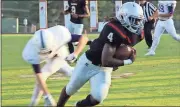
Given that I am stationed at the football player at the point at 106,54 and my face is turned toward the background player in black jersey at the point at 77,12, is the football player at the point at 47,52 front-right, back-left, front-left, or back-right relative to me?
front-left

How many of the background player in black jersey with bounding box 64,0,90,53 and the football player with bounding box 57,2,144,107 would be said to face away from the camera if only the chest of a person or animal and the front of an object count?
0

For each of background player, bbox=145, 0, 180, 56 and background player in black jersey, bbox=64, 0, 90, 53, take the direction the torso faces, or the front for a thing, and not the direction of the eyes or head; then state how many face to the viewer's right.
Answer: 0

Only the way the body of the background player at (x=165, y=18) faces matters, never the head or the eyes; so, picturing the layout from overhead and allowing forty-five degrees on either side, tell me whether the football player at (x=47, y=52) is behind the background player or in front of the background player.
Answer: in front

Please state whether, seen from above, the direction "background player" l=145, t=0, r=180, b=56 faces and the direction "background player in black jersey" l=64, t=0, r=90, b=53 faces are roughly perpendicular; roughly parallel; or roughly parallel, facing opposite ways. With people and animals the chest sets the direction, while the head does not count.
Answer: roughly parallel

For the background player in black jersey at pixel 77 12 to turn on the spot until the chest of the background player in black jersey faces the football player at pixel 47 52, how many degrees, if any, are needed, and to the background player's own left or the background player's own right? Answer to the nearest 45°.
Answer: approximately 45° to the background player's own left

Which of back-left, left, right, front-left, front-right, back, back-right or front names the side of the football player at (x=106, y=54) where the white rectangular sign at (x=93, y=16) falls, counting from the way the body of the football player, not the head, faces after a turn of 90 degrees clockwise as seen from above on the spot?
back-right

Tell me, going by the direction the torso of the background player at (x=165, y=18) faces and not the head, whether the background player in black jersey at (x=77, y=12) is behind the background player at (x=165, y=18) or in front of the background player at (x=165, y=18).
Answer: in front

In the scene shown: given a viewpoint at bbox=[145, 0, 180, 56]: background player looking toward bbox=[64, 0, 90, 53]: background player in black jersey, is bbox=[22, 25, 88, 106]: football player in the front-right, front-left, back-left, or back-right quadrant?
front-left

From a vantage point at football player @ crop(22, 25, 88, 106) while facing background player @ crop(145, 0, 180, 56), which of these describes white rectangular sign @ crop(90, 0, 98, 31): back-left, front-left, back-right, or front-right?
front-left

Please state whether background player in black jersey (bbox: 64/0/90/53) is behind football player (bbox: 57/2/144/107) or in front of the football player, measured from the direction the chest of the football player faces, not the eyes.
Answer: behind

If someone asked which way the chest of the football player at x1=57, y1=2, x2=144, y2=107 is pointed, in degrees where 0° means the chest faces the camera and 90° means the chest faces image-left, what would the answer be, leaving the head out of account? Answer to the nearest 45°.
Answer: approximately 315°

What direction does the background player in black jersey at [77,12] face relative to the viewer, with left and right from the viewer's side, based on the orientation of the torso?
facing the viewer and to the left of the viewer
